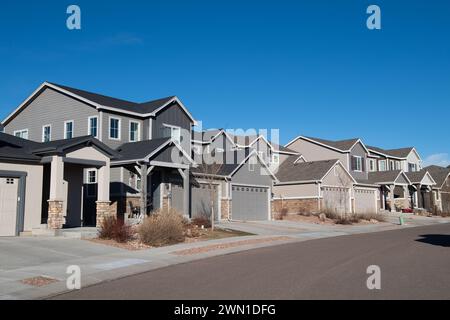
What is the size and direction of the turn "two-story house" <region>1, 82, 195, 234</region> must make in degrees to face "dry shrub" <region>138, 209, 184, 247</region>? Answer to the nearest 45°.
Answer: approximately 45° to its right

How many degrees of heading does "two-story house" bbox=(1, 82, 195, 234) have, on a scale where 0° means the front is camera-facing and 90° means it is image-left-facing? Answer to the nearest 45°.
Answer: approximately 315°

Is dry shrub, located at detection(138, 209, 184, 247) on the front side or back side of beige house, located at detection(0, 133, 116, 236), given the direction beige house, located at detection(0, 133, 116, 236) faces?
on the front side

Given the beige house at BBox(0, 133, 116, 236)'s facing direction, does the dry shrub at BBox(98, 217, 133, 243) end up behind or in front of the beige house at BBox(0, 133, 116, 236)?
in front
